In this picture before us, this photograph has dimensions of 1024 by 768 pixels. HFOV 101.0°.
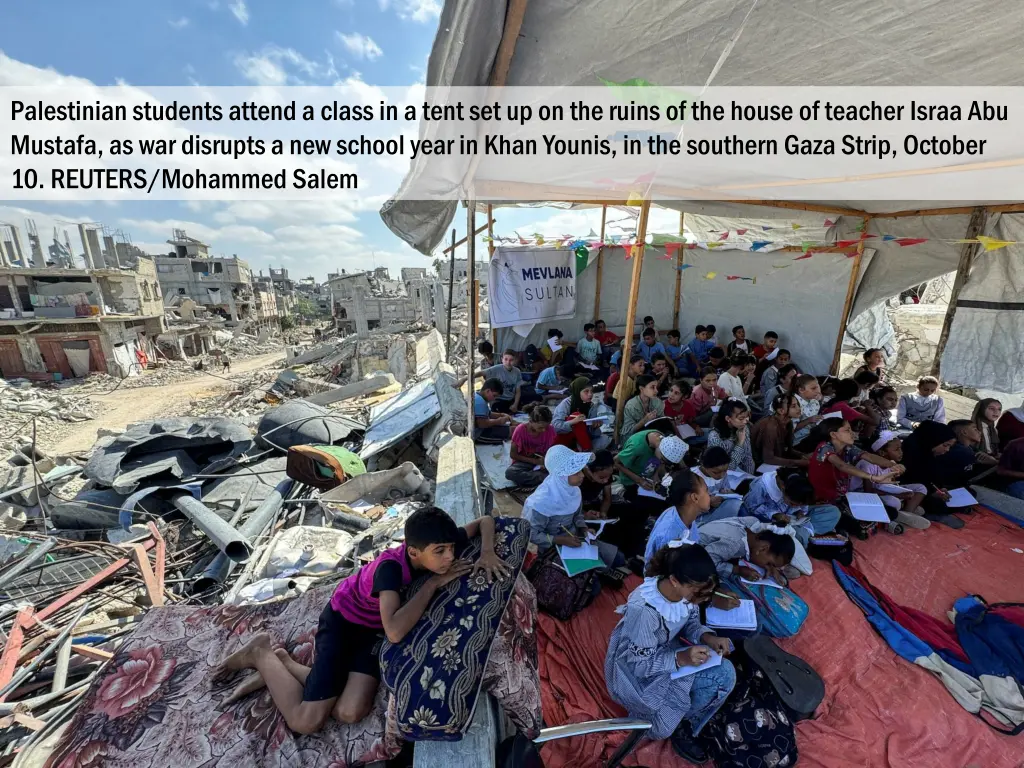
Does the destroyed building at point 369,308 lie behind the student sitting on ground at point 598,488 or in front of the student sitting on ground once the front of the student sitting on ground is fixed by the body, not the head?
behind

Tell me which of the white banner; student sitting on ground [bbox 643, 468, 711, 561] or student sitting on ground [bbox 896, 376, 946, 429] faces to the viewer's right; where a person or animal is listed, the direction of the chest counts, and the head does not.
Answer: student sitting on ground [bbox 643, 468, 711, 561]

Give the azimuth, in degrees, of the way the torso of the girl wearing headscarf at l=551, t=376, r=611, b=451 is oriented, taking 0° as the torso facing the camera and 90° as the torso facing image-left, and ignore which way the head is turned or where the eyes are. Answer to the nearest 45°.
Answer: approximately 315°

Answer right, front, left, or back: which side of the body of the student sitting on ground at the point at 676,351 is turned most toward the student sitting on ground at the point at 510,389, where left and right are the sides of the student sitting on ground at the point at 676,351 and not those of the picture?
right

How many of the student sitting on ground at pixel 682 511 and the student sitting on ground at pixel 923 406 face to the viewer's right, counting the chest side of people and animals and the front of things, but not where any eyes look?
1
